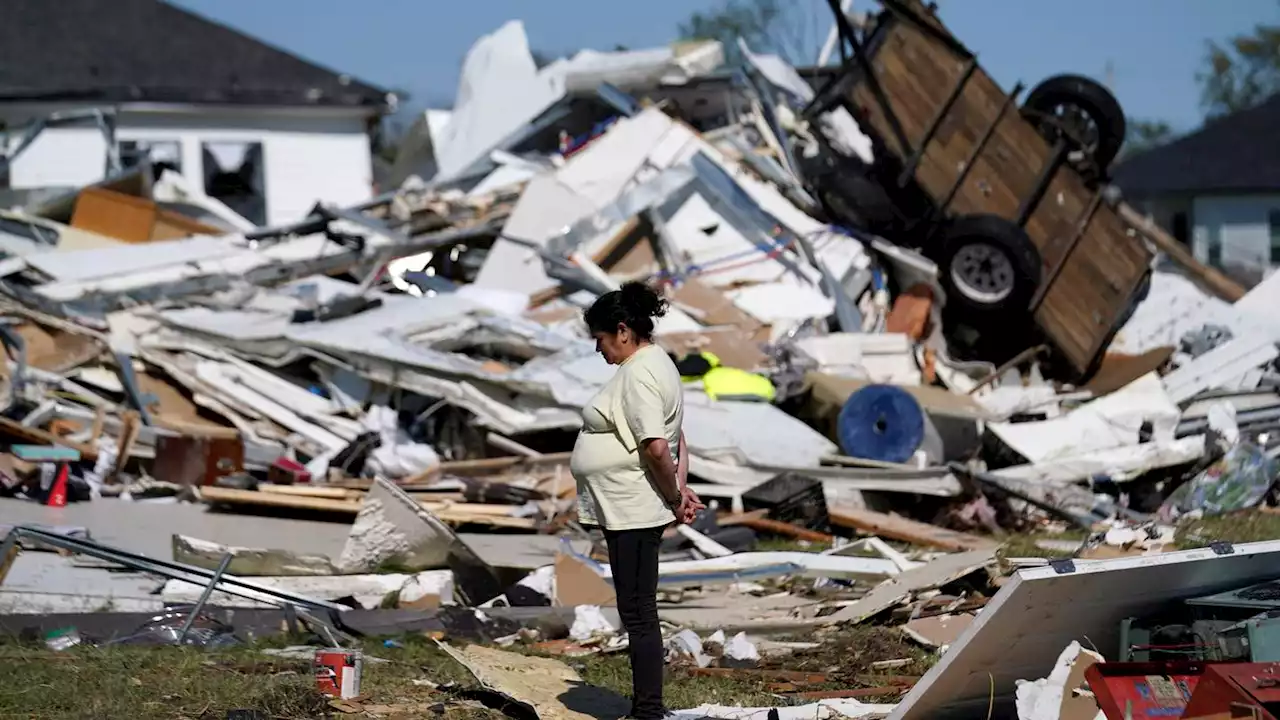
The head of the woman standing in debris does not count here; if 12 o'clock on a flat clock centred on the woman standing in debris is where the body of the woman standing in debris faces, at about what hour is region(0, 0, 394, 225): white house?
The white house is roughly at 2 o'clock from the woman standing in debris.

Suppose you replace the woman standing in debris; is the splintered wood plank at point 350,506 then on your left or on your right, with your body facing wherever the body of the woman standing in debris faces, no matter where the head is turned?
on your right

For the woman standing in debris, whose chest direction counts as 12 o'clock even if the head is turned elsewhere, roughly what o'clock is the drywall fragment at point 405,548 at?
The drywall fragment is roughly at 2 o'clock from the woman standing in debris.

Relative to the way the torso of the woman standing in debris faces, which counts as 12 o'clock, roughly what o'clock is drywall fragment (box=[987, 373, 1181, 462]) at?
The drywall fragment is roughly at 4 o'clock from the woman standing in debris.

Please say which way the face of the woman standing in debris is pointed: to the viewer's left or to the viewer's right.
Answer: to the viewer's left

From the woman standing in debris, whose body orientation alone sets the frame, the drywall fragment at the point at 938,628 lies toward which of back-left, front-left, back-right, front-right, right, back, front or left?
back-right

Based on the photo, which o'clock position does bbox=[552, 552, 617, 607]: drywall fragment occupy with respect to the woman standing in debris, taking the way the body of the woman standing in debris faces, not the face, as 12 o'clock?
The drywall fragment is roughly at 3 o'clock from the woman standing in debris.

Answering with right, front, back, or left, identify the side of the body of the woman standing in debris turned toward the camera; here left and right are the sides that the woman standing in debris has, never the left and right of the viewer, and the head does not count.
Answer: left

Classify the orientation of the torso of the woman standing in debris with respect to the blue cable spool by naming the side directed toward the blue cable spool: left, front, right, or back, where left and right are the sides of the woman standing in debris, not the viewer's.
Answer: right
